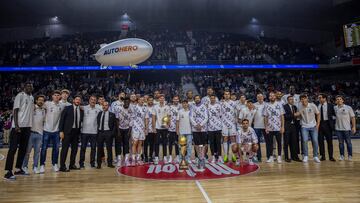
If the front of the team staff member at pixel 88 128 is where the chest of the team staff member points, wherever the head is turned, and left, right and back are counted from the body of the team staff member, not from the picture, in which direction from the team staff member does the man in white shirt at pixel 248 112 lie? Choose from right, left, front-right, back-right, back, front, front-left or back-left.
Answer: left

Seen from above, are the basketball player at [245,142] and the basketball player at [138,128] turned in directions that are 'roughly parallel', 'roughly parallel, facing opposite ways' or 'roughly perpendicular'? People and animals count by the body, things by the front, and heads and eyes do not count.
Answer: roughly parallel

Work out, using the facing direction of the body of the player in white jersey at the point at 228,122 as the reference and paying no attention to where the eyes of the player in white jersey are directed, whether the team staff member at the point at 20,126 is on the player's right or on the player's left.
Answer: on the player's right

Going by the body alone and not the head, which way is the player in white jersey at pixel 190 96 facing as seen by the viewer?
toward the camera

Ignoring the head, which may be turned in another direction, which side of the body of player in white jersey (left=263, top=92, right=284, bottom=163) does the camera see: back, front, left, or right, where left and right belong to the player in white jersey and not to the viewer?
front

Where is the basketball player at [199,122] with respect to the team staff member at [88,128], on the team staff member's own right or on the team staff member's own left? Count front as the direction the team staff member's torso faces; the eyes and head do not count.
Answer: on the team staff member's own left

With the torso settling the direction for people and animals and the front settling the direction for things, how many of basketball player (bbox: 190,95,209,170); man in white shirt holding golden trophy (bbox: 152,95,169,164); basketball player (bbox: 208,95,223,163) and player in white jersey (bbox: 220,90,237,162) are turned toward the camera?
4

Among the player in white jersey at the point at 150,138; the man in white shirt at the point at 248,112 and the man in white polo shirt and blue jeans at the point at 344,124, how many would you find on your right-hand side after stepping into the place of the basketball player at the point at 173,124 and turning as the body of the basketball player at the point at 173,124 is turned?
1

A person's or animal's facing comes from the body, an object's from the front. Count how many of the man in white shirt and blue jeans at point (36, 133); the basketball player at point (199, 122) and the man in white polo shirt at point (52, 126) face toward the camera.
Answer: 3

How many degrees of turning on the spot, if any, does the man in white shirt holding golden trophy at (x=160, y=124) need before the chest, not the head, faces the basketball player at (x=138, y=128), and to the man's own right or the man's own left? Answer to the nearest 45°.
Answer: approximately 45° to the man's own right

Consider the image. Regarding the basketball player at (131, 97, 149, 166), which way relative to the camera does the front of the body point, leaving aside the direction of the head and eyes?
toward the camera

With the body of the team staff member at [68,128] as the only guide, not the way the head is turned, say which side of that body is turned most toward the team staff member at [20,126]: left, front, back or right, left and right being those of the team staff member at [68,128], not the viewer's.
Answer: right

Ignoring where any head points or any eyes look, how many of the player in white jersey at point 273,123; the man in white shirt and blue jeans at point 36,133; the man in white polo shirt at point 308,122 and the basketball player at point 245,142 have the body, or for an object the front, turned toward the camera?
4

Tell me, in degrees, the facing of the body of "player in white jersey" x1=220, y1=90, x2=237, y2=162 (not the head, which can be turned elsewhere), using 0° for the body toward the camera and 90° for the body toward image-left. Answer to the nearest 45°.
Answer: approximately 0°
